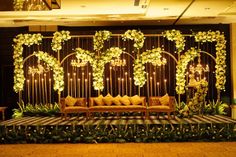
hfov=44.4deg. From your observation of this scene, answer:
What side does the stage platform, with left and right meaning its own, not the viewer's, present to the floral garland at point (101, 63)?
back

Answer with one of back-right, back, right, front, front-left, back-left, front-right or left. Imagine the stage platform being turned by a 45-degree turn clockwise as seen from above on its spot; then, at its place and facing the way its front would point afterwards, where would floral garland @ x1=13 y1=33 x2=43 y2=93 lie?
right

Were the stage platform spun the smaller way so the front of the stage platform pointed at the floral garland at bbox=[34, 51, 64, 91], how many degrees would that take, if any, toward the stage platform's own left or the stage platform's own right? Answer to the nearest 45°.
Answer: approximately 135° to the stage platform's own right

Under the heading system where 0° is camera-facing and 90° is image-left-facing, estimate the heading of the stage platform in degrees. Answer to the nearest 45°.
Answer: approximately 0°

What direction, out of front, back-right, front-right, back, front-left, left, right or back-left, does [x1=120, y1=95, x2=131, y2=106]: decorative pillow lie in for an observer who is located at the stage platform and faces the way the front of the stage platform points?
back

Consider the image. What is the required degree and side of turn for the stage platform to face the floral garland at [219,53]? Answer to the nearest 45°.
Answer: approximately 135° to its left
